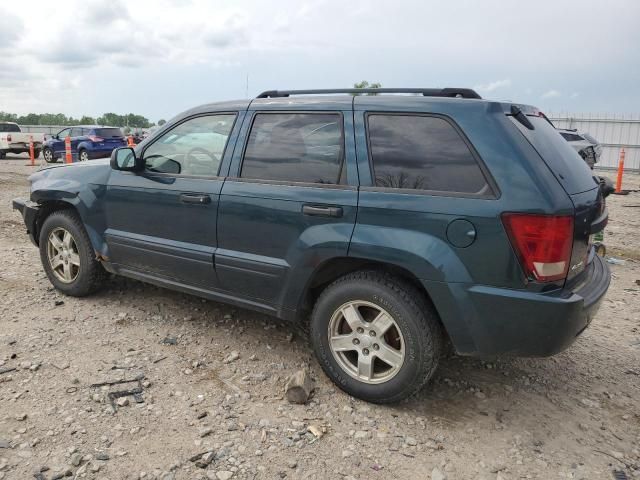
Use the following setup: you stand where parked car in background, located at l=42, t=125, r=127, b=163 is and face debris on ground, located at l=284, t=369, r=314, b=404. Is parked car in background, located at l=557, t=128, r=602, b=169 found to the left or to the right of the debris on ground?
left

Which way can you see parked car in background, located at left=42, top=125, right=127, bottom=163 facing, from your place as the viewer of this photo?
facing away from the viewer and to the left of the viewer

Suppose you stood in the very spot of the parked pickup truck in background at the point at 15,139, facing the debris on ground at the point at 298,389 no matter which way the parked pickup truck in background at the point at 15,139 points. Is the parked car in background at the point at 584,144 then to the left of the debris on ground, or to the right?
left

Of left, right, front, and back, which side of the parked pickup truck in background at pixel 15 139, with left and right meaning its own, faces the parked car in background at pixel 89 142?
back

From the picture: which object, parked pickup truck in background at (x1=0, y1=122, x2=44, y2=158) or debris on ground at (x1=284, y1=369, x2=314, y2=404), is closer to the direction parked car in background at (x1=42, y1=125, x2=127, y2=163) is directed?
the parked pickup truck in background

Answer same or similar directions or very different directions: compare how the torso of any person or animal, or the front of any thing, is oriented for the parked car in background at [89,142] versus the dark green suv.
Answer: same or similar directions

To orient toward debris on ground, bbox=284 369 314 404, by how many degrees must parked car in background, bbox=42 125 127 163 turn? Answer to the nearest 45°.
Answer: approximately 135° to its left

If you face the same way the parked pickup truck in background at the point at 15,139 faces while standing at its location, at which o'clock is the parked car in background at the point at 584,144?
the parked car in background at the point at 584,144 is roughly at 6 o'clock from the parked pickup truck in background at the point at 15,139.

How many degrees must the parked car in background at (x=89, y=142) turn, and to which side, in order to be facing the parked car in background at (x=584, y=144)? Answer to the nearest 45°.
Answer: approximately 180°

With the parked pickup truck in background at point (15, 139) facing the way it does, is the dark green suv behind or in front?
behind

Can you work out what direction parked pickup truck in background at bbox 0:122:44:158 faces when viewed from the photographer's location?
facing away from the viewer and to the left of the viewer

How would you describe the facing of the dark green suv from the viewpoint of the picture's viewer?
facing away from the viewer and to the left of the viewer

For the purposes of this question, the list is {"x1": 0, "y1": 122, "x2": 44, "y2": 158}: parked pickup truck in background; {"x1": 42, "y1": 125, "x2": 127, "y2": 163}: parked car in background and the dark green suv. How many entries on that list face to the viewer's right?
0

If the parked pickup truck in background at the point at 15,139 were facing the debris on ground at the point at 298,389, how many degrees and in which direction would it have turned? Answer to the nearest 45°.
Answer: approximately 135° to its left
